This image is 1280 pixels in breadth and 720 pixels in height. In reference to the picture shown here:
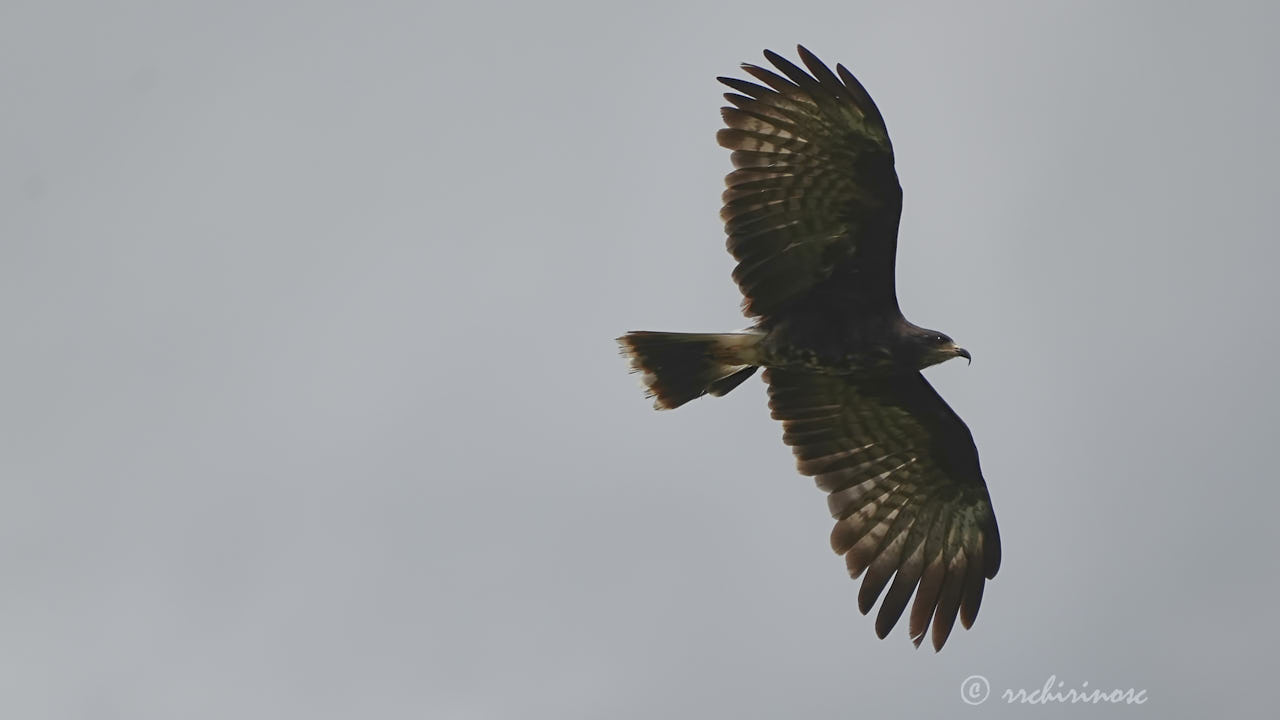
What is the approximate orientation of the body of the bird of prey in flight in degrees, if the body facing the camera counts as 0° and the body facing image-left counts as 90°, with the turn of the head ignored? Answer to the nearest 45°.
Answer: approximately 270°
